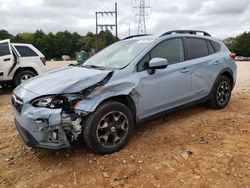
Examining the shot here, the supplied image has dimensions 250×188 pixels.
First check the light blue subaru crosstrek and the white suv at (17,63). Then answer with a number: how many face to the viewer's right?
0

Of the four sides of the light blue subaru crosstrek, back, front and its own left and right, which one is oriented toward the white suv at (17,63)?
right

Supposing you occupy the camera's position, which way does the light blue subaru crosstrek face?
facing the viewer and to the left of the viewer

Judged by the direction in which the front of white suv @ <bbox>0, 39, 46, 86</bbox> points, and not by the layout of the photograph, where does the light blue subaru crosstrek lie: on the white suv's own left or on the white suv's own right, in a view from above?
on the white suv's own left
